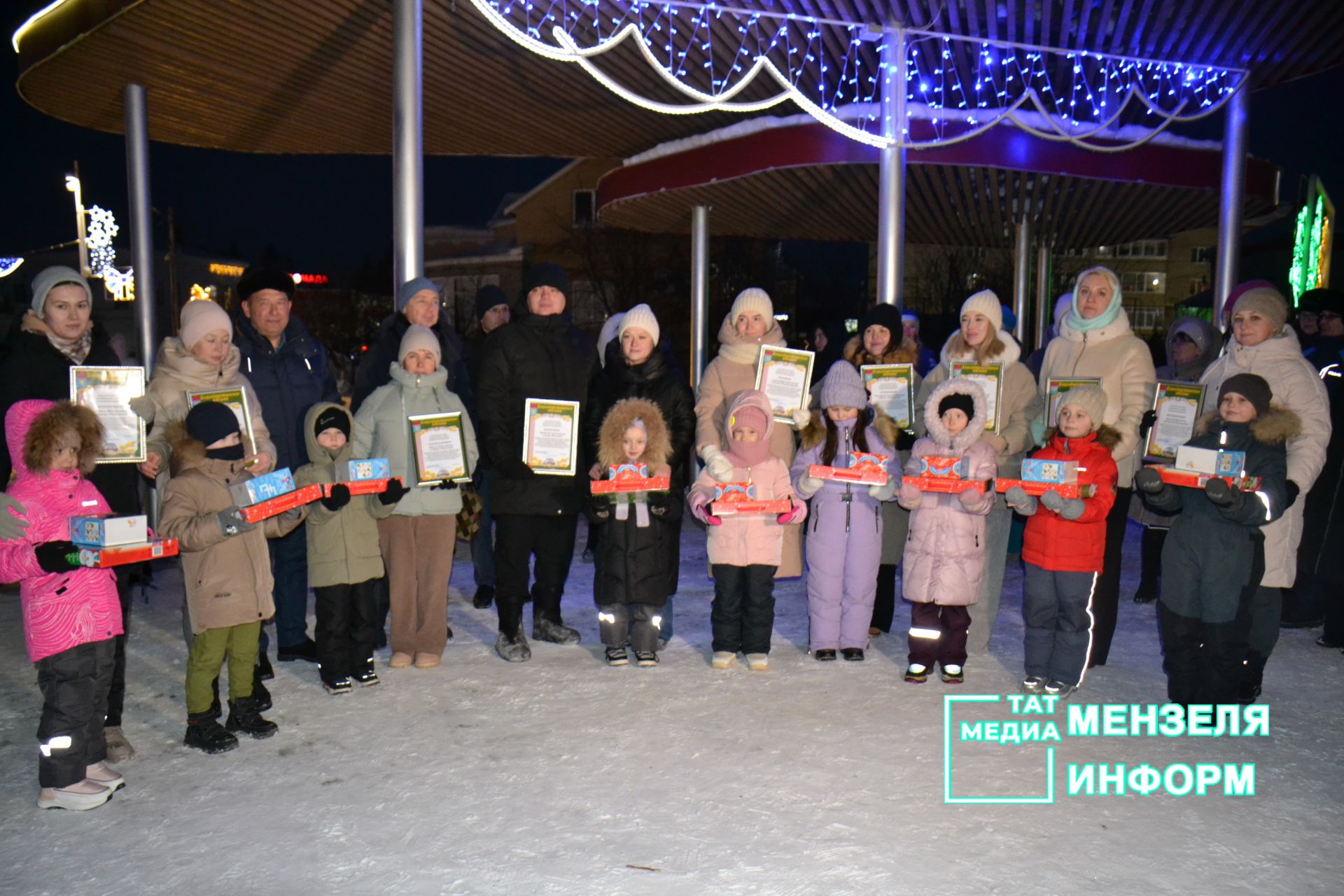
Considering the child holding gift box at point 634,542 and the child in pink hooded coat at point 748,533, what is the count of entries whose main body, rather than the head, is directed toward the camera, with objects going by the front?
2

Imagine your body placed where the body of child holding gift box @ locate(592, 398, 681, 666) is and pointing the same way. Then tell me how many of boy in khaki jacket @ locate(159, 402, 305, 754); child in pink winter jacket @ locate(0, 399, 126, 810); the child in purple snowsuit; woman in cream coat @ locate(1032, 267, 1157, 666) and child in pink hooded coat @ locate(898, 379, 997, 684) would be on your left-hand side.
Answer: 3

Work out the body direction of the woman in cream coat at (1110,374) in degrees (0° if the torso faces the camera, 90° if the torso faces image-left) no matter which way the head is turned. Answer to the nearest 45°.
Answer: approximately 45°

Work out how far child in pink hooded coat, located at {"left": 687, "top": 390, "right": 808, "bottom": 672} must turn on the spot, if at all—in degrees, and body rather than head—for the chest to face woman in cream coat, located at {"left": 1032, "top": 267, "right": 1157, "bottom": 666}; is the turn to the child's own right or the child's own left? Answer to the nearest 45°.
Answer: approximately 90° to the child's own left

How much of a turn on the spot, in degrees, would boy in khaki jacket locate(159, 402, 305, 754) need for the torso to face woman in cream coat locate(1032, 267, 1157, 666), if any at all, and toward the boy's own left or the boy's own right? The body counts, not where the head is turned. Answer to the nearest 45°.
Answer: approximately 45° to the boy's own left

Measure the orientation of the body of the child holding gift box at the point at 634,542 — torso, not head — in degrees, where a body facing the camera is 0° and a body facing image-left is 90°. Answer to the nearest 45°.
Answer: approximately 0°

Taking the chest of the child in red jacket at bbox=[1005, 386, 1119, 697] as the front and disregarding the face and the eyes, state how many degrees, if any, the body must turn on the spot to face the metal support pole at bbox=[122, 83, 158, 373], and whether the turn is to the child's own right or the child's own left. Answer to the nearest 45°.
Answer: approximately 45° to the child's own right

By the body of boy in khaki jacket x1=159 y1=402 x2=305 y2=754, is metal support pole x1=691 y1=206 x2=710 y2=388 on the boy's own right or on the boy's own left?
on the boy's own left
